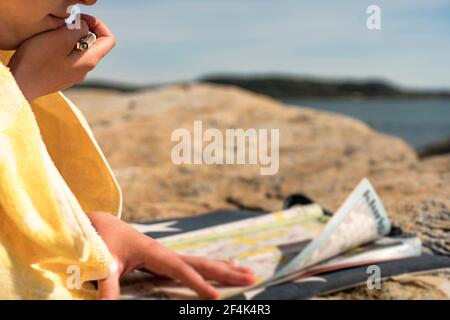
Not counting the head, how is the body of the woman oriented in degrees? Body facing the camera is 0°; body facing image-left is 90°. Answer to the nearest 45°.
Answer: approximately 270°

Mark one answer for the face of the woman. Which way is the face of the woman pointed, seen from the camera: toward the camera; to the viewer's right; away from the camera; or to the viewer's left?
to the viewer's right
